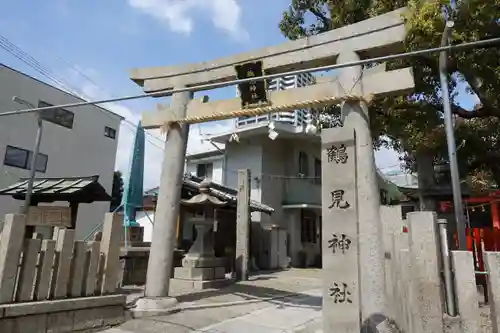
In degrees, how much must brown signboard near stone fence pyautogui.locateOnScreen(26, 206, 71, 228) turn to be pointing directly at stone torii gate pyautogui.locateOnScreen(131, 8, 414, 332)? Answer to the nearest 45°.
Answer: approximately 45° to its left

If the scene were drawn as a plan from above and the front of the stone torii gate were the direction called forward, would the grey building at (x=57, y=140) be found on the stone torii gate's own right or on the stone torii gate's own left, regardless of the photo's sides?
on the stone torii gate's own right

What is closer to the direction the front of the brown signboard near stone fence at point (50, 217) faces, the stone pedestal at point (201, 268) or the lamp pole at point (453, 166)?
the lamp pole

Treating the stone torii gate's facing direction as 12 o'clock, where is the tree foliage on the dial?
The tree foliage is roughly at 6 o'clock from the stone torii gate.

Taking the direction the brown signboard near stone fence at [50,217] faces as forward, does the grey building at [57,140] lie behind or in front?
behind

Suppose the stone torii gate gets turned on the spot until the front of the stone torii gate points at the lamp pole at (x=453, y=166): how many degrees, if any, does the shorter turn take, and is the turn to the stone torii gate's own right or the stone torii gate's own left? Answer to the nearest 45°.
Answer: approximately 135° to the stone torii gate's own left

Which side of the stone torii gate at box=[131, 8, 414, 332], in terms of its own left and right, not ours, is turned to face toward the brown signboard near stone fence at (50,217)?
right

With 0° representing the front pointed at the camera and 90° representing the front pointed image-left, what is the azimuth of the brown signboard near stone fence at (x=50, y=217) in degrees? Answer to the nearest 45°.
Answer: approximately 0°

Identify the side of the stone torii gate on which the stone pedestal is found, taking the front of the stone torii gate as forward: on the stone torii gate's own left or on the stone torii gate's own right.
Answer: on the stone torii gate's own right

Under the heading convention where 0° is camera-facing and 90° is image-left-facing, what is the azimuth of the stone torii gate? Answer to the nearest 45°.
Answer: approximately 45°
